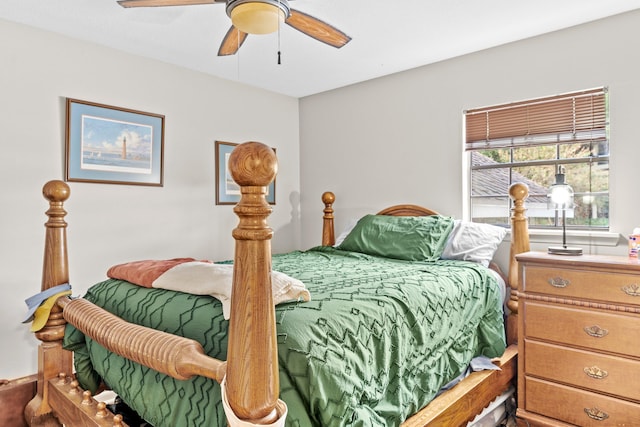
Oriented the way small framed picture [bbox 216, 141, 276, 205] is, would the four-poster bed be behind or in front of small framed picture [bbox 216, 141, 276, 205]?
in front

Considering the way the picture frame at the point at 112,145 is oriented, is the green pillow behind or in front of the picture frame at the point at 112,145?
in front

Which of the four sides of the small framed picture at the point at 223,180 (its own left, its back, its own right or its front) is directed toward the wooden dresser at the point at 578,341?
front

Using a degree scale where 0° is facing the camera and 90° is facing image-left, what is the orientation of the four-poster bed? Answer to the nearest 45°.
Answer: approximately 45°

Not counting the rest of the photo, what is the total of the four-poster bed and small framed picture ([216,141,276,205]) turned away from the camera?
0

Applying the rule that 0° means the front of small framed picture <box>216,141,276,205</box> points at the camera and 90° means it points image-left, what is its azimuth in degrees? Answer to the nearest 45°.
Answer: approximately 315°

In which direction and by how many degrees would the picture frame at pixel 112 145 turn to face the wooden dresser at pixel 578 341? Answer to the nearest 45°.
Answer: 0° — it already faces it

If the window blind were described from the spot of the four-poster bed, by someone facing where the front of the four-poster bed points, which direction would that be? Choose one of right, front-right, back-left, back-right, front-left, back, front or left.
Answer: back

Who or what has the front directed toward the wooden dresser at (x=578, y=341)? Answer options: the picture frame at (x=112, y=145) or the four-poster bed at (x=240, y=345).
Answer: the picture frame

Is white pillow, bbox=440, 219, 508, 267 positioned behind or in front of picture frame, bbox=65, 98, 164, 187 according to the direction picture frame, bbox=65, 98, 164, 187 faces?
in front

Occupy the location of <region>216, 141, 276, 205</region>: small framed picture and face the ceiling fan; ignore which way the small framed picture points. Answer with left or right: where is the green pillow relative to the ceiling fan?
left

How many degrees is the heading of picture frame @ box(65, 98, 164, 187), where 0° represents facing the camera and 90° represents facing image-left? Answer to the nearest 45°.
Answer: approximately 315°

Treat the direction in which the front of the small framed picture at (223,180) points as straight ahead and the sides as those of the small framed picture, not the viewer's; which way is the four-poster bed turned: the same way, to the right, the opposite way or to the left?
to the right
